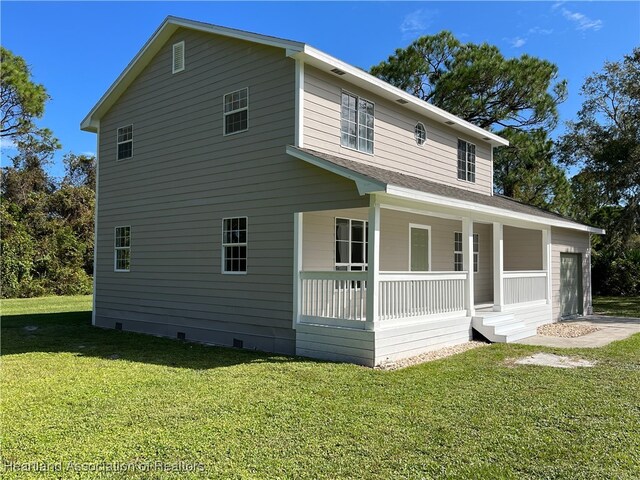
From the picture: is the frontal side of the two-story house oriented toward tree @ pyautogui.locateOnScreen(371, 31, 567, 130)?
no

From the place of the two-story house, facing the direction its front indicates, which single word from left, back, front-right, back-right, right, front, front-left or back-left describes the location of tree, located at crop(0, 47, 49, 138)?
back

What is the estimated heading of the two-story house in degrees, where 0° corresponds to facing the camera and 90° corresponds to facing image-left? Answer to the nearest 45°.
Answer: approximately 315°

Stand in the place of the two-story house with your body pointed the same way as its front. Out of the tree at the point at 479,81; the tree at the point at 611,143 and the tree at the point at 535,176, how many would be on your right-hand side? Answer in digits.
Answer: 0

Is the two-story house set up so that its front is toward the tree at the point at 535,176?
no

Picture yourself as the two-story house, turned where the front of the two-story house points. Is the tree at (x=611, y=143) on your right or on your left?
on your left

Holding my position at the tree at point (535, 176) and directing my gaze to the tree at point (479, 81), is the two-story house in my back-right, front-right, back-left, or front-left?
front-left
